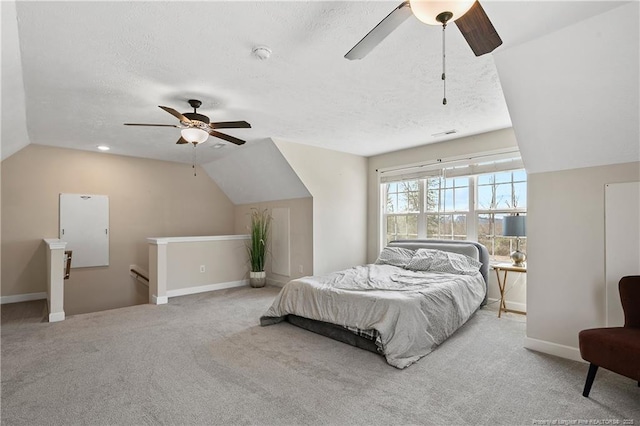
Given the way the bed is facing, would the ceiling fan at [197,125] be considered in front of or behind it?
in front

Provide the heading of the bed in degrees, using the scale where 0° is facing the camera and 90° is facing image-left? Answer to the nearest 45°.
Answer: approximately 45°

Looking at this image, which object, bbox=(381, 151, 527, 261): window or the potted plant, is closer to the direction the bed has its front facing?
the potted plant

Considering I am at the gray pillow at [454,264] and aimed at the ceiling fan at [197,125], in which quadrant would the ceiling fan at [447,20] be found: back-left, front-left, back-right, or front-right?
front-left

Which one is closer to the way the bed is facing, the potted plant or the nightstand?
the potted plant

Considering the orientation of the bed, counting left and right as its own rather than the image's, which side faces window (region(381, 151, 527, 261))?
back

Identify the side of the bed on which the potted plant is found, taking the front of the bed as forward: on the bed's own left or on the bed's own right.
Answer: on the bed's own right
